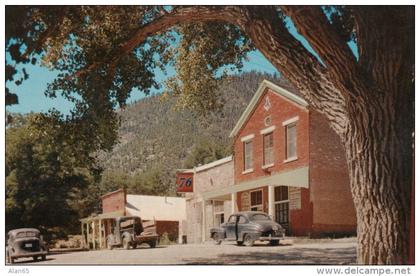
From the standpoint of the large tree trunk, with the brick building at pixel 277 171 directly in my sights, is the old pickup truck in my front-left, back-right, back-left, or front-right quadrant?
front-left

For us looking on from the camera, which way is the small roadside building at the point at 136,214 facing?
facing the viewer and to the left of the viewer

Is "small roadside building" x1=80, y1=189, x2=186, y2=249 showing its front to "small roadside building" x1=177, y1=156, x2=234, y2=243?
no

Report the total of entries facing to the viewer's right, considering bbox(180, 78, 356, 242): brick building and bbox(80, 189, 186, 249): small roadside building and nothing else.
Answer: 0

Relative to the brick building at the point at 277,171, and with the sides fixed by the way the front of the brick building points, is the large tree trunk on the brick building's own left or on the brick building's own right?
on the brick building's own left

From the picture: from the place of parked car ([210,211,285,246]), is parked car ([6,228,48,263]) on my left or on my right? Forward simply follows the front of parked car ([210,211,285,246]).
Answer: on my left

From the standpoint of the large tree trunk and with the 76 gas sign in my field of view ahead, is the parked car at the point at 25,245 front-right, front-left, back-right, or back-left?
front-left

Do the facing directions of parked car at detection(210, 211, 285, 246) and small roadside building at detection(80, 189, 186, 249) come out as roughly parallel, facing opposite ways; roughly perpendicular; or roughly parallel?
roughly perpendicular

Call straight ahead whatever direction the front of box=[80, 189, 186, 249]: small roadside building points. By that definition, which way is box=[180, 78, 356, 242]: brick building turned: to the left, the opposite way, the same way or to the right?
the same way

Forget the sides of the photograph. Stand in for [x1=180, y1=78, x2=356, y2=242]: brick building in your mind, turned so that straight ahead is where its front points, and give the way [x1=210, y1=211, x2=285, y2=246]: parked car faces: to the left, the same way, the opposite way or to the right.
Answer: to the right

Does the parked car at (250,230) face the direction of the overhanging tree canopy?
no

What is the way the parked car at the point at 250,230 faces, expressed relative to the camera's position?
facing away from the viewer and to the left of the viewer
